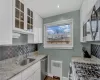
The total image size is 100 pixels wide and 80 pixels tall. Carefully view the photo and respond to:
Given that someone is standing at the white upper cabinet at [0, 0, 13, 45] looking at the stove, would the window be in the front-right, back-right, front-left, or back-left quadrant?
front-left

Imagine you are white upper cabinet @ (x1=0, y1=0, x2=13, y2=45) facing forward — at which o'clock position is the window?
The window is roughly at 11 o'clock from the white upper cabinet.

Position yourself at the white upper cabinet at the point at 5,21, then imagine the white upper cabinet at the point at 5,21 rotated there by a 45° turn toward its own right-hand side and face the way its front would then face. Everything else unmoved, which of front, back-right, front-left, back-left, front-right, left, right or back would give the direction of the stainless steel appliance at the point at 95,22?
front

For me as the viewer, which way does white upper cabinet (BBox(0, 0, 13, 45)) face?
facing to the right of the viewer

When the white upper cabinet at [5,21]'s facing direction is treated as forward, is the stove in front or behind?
in front
